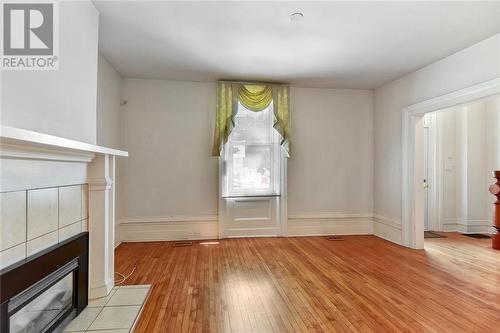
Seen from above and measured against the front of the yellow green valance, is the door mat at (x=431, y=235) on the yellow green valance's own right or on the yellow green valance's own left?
on the yellow green valance's own left

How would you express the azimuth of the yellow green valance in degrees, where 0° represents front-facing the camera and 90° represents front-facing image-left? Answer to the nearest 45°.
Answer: approximately 0°

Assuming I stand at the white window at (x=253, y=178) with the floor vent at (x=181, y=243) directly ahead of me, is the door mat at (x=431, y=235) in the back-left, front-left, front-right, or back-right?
back-left
